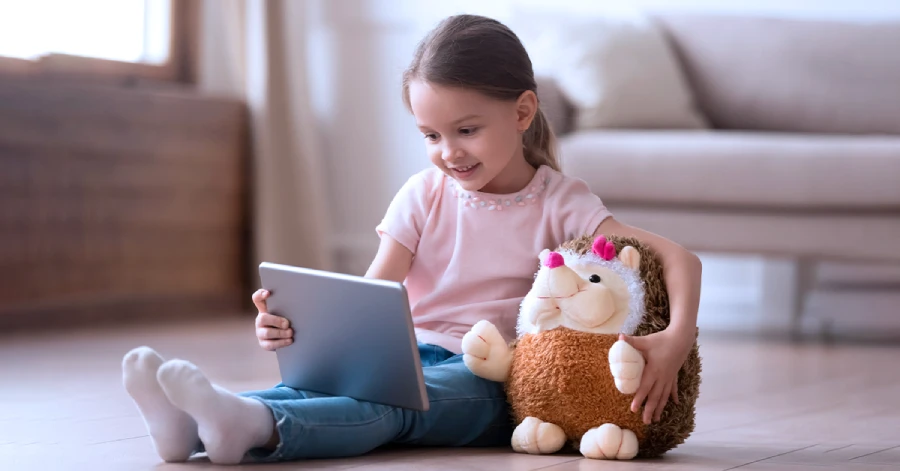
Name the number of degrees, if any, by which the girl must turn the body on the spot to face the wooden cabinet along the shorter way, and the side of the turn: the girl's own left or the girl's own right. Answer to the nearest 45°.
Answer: approximately 90° to the girl's own right

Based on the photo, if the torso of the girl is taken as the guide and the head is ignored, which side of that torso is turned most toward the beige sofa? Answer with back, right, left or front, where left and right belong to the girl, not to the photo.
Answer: back

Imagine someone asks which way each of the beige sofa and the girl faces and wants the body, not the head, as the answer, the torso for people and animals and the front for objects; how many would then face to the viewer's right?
0

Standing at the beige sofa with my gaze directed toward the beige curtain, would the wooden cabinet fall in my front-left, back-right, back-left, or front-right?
front-left

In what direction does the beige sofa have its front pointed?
toward the camera

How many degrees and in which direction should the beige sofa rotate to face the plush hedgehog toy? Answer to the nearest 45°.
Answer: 0° — it already faces it

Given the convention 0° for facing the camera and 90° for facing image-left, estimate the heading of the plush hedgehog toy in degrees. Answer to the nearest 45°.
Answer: approximately 45°

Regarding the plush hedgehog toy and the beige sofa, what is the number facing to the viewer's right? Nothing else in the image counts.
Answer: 0

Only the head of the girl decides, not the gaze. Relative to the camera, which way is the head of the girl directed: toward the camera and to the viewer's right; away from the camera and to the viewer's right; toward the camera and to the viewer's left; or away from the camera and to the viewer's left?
toward the camera and to the viewer's left

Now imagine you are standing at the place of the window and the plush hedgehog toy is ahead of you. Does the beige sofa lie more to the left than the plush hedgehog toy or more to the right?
left

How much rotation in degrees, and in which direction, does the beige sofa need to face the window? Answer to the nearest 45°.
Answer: approximately 90° to its right

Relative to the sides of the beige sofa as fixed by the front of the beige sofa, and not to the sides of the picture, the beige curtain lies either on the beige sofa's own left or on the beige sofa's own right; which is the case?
on the beige sofa's own right

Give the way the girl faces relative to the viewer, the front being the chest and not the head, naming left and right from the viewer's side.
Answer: facing the viewer and to the left of the viewer

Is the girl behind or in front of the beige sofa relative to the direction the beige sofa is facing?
in front

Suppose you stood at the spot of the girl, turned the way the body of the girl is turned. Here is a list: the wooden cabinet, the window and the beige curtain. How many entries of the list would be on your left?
0

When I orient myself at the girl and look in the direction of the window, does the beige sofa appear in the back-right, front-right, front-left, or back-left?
front-right
